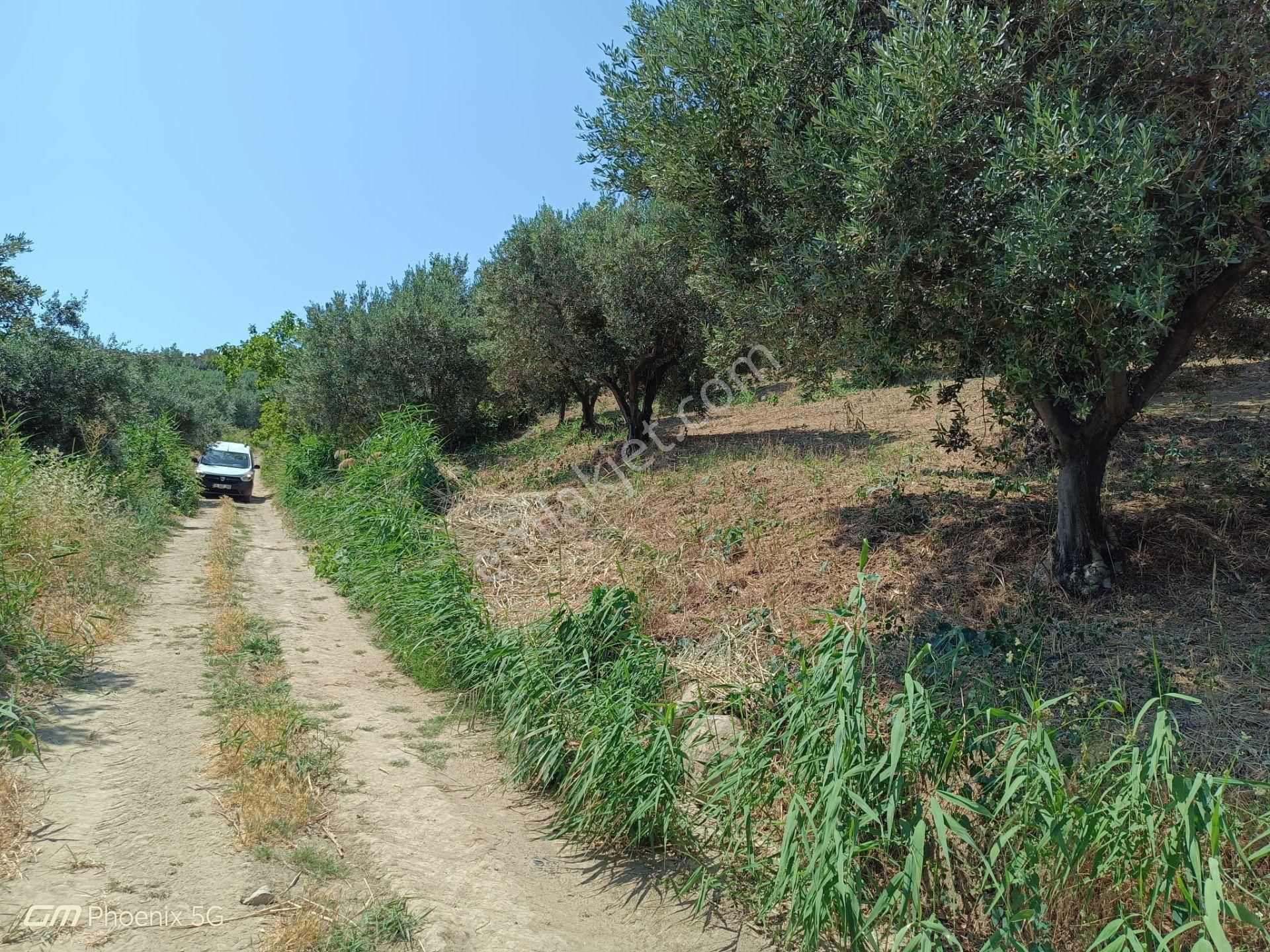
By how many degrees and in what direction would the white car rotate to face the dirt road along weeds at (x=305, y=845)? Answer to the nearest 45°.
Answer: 0° — it already faces it

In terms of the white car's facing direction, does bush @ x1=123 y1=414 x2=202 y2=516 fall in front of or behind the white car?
in front

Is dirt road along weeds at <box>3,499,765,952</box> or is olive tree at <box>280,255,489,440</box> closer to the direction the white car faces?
the dirt road along weeds

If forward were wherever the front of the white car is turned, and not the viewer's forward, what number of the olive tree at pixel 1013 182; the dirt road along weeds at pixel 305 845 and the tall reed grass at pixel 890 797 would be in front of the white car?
3

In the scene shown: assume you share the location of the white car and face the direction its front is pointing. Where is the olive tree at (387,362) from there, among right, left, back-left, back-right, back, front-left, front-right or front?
front-left

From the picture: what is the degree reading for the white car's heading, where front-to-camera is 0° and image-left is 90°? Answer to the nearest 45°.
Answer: approximately 0°

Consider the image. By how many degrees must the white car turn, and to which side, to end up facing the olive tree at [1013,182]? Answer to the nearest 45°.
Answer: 0° — it already faces it

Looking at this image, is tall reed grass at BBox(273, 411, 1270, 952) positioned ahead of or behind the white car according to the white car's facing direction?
ahead
